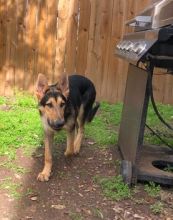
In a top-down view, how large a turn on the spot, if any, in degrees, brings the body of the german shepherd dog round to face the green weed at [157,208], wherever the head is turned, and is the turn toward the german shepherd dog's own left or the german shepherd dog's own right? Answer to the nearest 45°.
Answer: approximately 90° to the german shepherd dog's own left

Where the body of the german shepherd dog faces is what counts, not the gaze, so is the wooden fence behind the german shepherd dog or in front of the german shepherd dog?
behind

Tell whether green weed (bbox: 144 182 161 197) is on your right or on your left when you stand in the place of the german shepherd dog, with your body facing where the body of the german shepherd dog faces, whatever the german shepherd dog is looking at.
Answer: on your left

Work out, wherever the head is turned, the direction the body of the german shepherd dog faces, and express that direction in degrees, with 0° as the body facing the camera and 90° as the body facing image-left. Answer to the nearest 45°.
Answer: approximately 45°

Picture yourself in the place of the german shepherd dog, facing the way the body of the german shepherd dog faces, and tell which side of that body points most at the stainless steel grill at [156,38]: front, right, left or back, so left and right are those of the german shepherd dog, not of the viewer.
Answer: left

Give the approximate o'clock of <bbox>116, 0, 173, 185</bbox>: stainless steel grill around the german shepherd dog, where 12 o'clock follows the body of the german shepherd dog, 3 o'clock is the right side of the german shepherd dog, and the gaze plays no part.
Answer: The stainless steel grill is roughly at 8 o'clock from the german shepherd dog.
